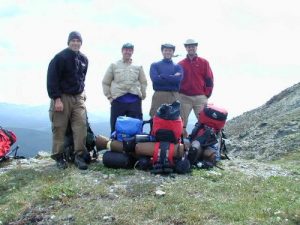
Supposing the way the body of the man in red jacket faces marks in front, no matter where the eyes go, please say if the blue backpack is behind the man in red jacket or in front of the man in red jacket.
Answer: in front

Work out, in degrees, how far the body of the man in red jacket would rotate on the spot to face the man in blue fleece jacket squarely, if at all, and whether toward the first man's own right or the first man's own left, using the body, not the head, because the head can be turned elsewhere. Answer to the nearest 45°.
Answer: approximately 45° to the first man's own right

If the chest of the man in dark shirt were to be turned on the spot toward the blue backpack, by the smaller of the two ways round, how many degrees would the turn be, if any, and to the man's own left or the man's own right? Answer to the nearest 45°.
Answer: approximately 45° to the man's own left

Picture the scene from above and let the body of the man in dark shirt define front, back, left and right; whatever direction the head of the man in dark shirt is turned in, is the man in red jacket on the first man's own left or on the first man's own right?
on the first man's own left

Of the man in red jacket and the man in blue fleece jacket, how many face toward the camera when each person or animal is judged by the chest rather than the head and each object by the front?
2

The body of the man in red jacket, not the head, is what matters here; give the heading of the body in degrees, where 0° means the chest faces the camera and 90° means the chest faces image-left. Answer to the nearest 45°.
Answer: approximately 0°

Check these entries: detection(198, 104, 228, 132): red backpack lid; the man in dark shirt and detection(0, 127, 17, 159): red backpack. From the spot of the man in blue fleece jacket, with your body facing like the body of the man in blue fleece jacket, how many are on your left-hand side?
1

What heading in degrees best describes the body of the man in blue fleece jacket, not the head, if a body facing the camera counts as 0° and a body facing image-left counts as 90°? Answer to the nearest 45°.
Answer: approximately 0°

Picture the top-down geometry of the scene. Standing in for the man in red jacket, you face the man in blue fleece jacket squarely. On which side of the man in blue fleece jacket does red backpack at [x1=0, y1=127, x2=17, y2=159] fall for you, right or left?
right

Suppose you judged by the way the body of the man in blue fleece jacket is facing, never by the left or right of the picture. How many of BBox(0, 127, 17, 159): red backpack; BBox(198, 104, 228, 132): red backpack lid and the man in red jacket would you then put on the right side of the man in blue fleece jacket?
1
